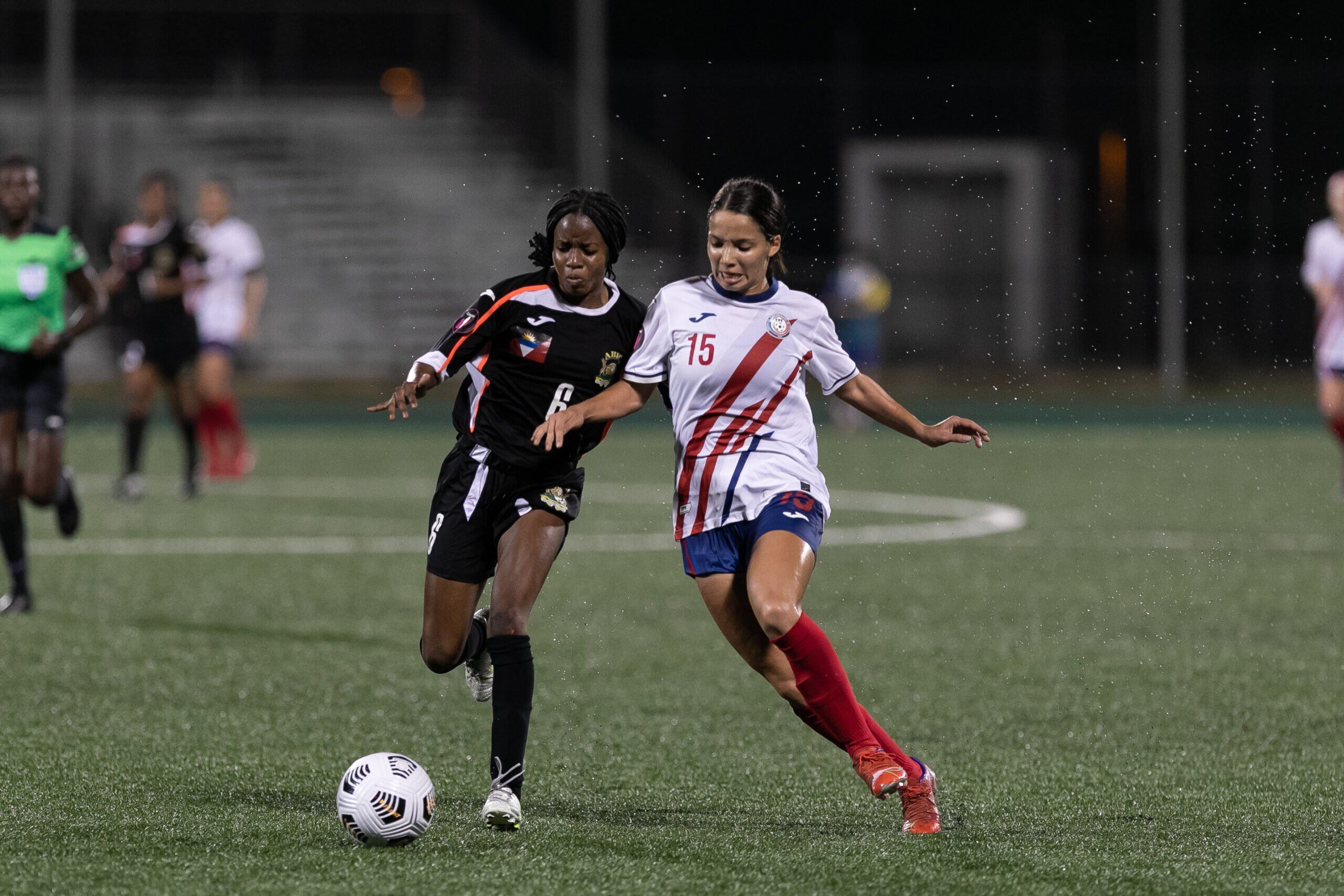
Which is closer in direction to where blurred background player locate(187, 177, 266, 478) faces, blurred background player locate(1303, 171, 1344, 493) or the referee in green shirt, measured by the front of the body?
the referee in green shirt

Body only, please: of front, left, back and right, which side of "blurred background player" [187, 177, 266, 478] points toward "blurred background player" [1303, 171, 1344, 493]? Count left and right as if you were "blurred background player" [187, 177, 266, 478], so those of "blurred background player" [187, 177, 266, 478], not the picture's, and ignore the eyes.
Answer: left

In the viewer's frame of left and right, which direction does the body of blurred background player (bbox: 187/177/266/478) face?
facing the viewer and to the left of the viewer

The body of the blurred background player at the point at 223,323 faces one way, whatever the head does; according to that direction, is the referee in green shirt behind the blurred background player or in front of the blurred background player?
in front

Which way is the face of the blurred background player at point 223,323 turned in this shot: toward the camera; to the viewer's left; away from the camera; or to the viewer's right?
toward the camera

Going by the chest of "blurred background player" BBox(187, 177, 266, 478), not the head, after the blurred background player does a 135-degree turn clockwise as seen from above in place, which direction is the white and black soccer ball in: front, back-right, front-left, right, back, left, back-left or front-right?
back

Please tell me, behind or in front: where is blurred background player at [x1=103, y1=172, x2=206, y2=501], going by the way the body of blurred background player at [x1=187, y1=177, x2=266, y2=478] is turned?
in front
